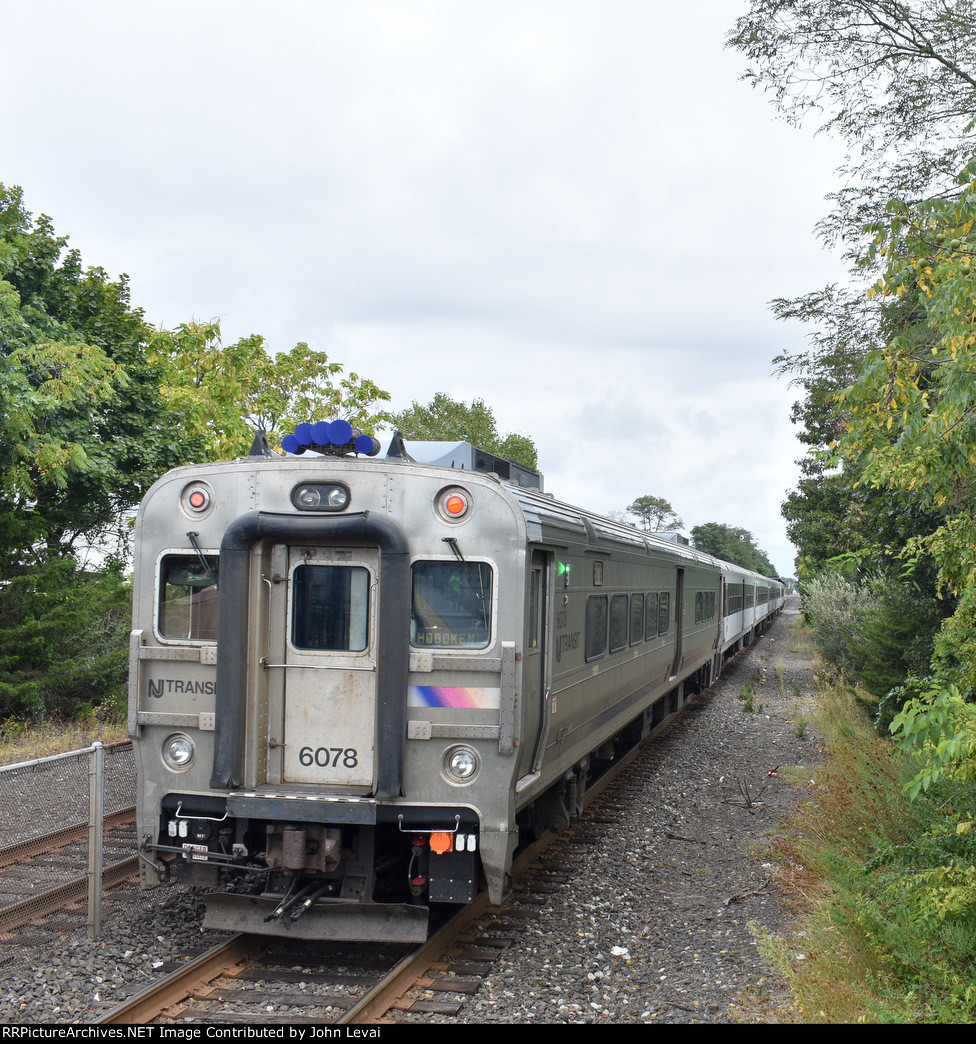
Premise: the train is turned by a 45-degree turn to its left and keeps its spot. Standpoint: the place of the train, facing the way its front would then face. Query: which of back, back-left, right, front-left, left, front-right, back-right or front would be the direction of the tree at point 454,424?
back

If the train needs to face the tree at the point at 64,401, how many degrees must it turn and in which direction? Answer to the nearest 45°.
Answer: approximately 90° to its right

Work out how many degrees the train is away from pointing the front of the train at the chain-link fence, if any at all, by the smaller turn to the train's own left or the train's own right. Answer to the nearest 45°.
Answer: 0° — it already faces it

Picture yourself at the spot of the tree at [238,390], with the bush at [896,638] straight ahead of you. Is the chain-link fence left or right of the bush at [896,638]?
right

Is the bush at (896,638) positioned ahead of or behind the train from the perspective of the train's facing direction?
behind

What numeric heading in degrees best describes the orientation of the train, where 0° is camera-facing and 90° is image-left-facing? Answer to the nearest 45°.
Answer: approximately 45°
